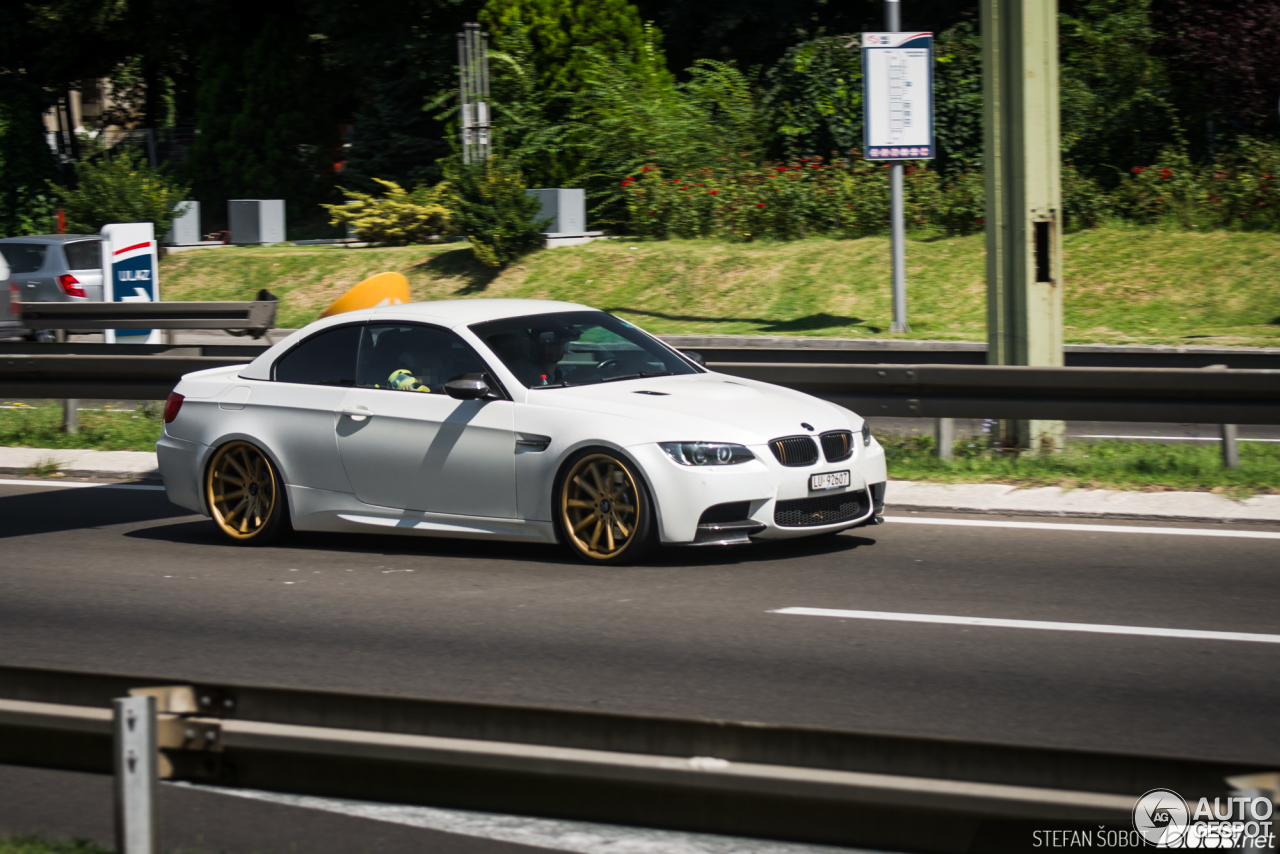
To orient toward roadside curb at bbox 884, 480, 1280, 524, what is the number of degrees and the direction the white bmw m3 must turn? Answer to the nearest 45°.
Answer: approximately 45° to its left

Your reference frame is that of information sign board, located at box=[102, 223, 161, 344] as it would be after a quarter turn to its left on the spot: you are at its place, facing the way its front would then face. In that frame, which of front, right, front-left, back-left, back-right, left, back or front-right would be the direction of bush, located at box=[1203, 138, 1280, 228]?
front

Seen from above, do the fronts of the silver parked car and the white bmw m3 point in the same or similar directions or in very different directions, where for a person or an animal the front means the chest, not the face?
very different directions

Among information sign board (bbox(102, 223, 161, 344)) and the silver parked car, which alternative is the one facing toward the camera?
the information sign board

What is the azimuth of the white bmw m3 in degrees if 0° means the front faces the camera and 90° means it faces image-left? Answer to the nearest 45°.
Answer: approximately 315°

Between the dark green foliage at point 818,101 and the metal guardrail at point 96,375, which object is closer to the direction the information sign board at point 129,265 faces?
the metal guardrail

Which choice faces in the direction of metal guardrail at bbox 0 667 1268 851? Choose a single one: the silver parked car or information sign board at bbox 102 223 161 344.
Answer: the information sign board

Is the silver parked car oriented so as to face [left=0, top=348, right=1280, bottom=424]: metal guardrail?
no

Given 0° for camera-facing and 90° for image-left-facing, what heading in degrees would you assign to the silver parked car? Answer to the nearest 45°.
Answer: approximately 135°

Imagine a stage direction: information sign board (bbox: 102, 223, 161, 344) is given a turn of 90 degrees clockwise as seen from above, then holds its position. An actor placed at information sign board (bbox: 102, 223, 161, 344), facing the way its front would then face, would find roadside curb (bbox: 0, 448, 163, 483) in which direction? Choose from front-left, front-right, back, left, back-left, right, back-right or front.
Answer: left

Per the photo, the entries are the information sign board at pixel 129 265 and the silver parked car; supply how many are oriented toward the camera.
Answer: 1

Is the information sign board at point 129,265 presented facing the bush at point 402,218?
no

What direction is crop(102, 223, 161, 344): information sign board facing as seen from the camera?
toward the camera

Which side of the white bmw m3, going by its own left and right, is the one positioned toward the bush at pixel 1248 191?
left
